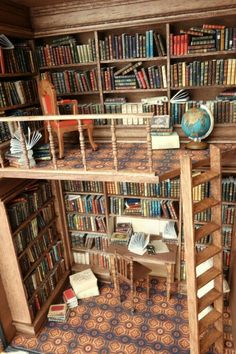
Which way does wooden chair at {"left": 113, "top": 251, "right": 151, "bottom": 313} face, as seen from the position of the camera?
facing away from the viewer and to the right of the viewer

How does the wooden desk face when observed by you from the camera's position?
facing the viewer

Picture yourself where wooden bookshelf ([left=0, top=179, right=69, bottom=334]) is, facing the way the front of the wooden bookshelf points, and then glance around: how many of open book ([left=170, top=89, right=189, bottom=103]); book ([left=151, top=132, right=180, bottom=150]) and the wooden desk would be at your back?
0

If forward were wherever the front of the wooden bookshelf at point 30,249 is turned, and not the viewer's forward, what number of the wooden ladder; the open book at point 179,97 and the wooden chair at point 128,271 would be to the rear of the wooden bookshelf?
0

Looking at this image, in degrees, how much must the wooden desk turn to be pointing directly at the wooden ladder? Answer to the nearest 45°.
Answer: approximately 45° to its left

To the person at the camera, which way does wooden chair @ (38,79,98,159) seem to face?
facing the viewer and to the right of the viewer

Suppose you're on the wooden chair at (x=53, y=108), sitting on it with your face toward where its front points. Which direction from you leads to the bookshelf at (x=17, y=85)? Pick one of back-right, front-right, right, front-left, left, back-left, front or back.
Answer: back

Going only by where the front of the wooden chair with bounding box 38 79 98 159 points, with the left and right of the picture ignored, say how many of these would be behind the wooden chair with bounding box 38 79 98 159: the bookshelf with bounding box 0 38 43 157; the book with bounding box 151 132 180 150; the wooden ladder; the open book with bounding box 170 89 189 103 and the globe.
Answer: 1

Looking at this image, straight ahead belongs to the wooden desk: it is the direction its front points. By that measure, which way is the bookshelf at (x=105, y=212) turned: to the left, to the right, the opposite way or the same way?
the same way

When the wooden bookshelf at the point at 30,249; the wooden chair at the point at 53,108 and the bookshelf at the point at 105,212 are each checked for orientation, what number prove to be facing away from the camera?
0

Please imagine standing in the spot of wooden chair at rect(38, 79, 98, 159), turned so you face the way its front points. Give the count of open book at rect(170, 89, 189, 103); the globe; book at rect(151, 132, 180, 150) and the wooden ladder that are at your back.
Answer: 0
